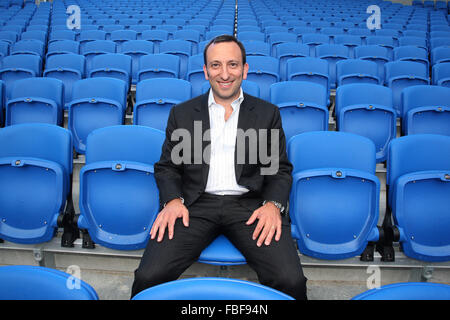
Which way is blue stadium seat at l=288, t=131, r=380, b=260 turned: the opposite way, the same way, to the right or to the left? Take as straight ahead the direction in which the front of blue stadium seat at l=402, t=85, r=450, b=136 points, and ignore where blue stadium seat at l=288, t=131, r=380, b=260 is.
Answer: the same way

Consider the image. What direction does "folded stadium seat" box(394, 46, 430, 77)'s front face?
toward the camera

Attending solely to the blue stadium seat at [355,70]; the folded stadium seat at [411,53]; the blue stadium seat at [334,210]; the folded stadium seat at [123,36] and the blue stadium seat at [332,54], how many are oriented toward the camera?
5

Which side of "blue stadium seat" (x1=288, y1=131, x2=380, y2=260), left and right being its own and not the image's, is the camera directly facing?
front

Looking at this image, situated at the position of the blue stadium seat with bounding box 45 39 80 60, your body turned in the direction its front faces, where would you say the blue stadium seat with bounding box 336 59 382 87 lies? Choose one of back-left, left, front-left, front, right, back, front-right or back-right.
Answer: front-left

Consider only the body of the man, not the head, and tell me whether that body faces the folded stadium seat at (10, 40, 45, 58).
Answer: no

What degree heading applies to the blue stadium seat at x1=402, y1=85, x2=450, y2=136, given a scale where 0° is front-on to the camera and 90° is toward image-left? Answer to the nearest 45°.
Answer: approximately 0°

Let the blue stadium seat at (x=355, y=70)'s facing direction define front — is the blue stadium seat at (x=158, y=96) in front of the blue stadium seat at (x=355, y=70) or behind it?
in front

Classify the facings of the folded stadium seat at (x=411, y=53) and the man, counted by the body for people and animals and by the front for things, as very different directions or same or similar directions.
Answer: same or similar directions

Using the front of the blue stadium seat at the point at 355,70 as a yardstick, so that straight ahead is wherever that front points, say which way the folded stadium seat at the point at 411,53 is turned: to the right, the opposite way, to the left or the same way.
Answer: the same way

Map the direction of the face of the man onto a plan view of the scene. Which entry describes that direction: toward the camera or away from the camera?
toward the camera

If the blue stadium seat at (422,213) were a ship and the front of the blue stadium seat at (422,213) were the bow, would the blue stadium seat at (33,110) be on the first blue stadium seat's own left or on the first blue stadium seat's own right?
on the first blue stadium seat's own right

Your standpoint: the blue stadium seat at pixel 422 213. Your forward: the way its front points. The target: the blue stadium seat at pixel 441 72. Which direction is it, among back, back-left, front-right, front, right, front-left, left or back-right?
back
